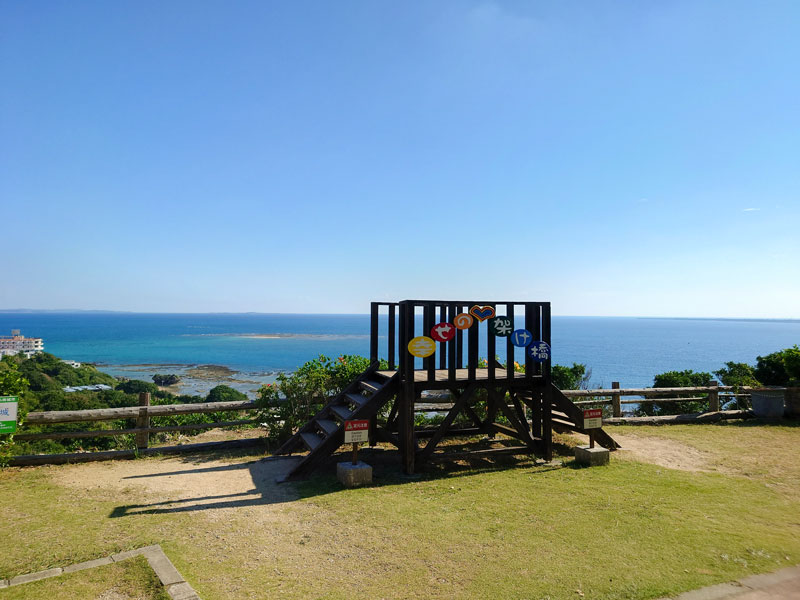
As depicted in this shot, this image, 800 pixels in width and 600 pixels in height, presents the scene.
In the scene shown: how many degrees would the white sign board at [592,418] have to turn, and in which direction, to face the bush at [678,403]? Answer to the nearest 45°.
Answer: approximately 180°

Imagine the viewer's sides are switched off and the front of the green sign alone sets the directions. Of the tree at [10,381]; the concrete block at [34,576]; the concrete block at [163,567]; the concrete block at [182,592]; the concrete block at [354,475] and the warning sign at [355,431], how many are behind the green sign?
1

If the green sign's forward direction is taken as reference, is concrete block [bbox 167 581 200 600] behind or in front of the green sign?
in front

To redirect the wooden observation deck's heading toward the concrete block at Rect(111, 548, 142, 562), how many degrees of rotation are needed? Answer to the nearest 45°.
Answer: approximately 45° to its right

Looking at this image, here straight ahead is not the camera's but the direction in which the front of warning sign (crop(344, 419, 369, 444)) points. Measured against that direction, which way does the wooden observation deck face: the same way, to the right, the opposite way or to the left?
the same way

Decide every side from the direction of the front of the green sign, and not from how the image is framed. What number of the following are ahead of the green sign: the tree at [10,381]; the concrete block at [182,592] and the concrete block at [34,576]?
2

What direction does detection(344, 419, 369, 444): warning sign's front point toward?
toward the camera

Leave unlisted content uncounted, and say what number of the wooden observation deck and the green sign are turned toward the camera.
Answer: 2

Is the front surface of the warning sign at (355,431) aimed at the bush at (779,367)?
no

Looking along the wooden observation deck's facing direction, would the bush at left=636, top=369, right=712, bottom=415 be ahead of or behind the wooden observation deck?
behind

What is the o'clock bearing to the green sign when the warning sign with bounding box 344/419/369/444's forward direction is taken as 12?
The green sign is roughly at 3 o'clock from the warning sign.

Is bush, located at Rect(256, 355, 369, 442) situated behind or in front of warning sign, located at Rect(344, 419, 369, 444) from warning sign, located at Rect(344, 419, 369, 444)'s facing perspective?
behind

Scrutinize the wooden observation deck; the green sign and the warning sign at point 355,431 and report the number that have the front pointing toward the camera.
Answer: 3

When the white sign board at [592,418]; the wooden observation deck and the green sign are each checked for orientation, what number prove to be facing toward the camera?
3

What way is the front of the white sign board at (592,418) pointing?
toward the camera

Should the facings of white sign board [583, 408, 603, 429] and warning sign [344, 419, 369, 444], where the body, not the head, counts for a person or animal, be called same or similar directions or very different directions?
same or similar directions
